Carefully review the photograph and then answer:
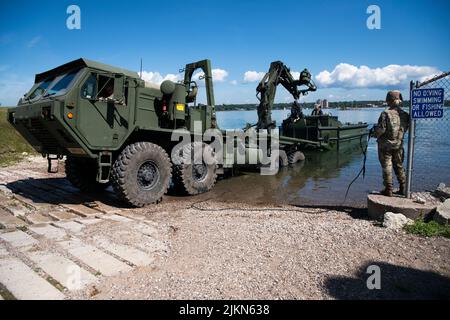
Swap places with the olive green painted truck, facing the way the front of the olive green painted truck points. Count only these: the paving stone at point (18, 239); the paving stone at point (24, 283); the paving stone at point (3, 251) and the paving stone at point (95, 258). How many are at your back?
0

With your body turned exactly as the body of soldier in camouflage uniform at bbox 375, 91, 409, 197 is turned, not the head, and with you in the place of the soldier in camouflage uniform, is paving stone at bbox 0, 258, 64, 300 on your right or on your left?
on your left

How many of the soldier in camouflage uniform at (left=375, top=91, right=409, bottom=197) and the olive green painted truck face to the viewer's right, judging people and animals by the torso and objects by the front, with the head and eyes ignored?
0

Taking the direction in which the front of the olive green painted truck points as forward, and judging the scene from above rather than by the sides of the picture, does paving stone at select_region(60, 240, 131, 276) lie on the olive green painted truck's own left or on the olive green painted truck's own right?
on the olive green painted truck's own left

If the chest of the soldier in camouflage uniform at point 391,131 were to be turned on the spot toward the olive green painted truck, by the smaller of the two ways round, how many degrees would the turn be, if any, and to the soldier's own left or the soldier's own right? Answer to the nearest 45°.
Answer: approximately 45° to the soldier's own left

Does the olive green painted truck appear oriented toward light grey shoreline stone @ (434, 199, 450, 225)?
no

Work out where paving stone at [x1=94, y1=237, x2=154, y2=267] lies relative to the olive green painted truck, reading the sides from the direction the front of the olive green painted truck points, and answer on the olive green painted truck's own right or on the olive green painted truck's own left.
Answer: on the olive green painted truck's own left

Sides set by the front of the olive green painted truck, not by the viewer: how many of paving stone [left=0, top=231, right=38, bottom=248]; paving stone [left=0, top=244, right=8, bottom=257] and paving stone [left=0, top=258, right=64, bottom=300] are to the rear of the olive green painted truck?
0

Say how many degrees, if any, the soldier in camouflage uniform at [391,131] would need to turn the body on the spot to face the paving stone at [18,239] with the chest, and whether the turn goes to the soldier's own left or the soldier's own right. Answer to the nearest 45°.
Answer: approximately 90° to the soldier's own left

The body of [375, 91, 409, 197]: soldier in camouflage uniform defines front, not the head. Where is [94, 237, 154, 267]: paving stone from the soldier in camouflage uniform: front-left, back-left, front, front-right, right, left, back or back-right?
left

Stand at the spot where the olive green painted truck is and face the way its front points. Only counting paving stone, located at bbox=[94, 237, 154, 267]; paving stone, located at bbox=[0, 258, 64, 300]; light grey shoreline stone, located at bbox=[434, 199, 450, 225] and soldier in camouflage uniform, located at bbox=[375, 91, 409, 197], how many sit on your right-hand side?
0

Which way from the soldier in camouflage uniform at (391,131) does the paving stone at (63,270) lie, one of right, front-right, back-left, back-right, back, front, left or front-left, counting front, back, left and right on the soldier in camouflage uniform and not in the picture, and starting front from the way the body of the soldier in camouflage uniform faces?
left

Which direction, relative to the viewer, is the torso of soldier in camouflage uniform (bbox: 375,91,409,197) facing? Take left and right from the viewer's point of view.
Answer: facing away from the viewer and to the left of the viewer

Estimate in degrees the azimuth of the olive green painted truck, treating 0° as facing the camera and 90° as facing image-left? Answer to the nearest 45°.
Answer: approximately 45°

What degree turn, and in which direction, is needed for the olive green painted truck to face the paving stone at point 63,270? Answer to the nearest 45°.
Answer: approximately 45° to its left

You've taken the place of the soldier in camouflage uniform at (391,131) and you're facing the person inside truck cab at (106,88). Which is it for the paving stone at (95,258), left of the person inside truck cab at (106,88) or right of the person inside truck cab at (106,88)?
left
